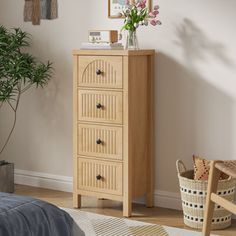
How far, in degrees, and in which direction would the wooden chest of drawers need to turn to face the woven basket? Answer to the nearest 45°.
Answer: approximately 90° to its left

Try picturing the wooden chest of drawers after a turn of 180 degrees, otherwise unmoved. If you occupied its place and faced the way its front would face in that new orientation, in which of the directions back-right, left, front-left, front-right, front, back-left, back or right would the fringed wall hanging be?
left

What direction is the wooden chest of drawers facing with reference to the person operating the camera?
facing the viewer and to the left of the viewer
